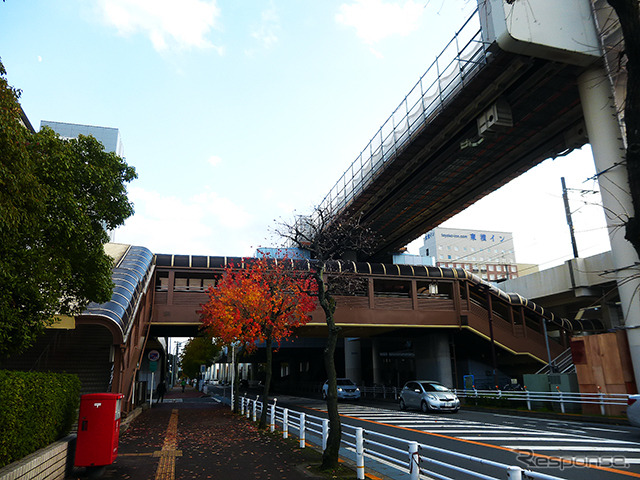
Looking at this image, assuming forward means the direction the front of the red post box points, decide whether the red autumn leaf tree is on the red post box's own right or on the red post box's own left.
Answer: on the red post box's own left

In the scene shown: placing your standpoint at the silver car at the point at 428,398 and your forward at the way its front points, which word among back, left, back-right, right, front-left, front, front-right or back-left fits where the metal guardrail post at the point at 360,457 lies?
front-right

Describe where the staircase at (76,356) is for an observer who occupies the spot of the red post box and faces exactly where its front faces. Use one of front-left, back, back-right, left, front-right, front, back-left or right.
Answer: left

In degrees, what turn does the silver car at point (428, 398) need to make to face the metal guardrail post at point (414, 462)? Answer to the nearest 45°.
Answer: approximately 45° to its right

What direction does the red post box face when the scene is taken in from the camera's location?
facing to the right of the viewer

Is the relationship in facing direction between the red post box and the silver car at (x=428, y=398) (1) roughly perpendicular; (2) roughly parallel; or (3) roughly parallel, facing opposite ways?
roughly perpendicular
